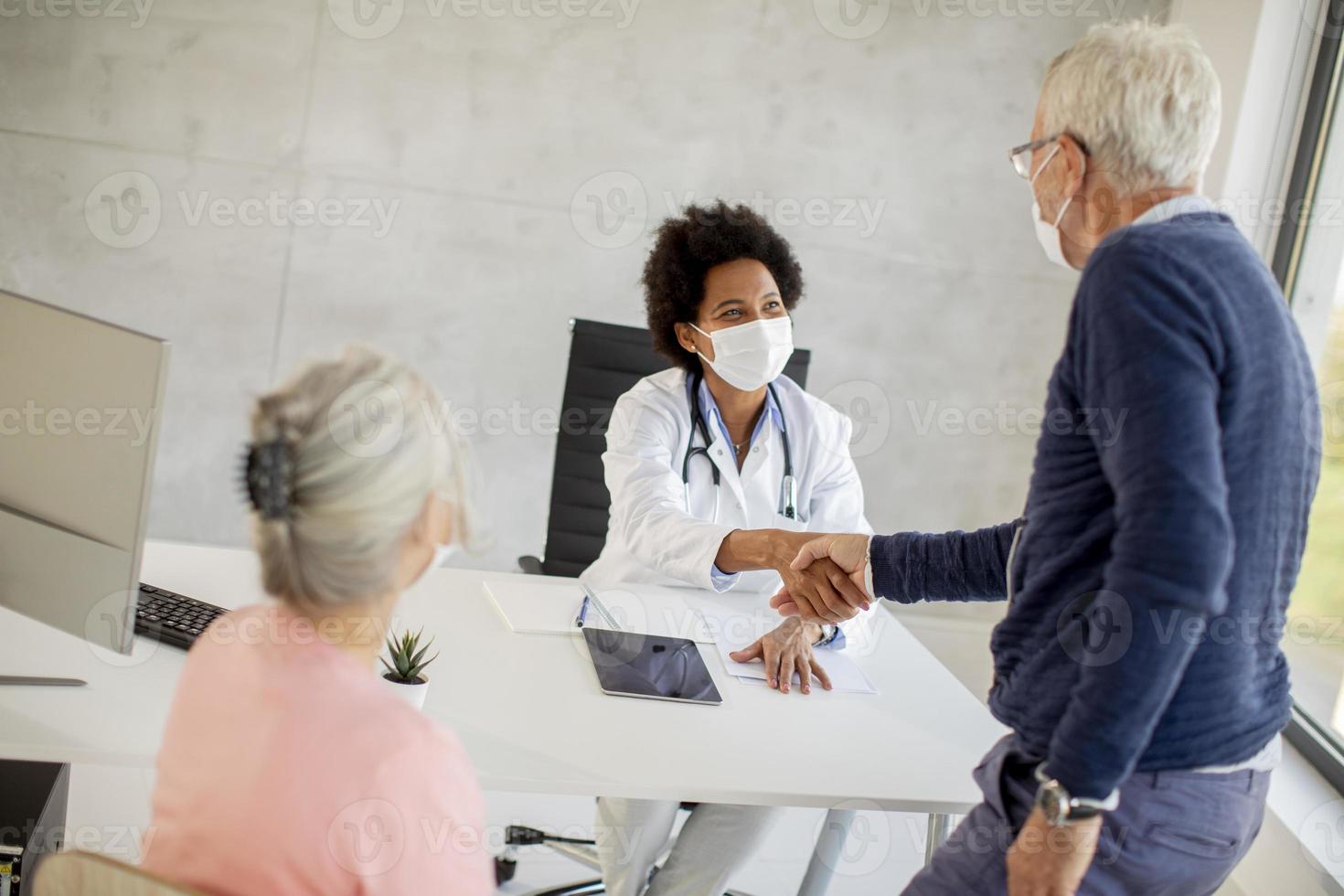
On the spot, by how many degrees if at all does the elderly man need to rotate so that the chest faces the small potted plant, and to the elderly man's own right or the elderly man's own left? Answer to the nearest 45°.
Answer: approximately 45° to the elderly man's own left

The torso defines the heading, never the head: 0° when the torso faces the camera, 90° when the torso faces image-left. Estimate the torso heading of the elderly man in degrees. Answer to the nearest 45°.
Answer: approximately 135°

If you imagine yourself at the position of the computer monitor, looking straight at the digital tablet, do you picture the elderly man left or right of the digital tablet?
right

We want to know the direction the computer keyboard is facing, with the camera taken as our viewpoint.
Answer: facing away from the viewer and to the right of the viewer

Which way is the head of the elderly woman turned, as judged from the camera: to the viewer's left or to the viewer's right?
to the viewer's right

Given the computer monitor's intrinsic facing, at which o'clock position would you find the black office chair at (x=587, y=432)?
The black office chair is roughly at 12 o'clock from the computer monitor.

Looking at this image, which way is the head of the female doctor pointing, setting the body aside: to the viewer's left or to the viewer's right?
to the viewer's right

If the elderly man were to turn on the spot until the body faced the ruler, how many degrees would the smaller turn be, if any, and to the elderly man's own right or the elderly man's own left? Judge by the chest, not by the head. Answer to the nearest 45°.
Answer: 0° — they already face it
